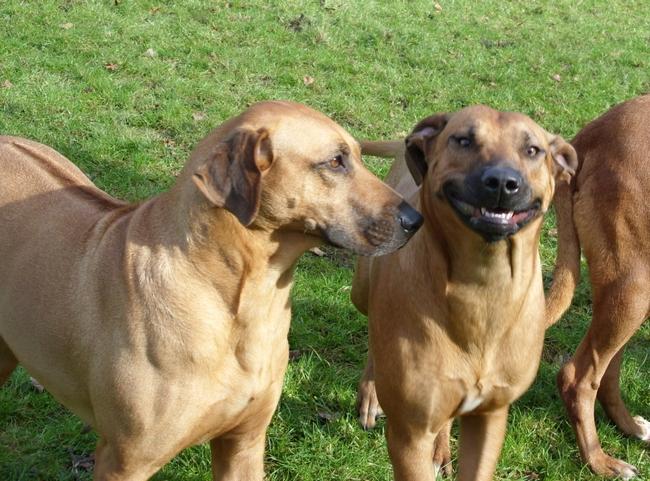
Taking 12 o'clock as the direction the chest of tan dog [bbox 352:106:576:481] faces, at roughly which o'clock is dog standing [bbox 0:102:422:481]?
The dog standing is roughly at 2 o'clock from the tan dog.

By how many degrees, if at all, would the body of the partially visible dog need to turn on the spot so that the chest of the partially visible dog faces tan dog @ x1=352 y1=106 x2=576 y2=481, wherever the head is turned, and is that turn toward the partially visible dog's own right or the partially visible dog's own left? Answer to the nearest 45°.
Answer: approximately 135° to the partially visible dog's own right

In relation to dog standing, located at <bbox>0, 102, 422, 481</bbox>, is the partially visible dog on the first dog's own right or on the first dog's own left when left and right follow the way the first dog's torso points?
on the first dog's own left

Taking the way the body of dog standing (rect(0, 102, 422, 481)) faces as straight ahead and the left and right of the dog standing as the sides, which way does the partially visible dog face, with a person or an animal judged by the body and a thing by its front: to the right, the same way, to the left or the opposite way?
the same way

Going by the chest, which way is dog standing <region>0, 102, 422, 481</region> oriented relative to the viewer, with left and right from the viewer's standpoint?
facing the viewer and to the right of the viewer

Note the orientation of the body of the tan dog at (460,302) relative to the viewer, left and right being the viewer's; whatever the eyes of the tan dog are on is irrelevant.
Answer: facing the viewer

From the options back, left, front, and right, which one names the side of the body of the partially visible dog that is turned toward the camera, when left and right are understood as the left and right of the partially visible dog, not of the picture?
right

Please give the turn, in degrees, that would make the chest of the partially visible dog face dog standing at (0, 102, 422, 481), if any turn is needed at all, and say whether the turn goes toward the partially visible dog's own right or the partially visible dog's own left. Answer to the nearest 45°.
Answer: approximately 135° to the partially visible dog's own right

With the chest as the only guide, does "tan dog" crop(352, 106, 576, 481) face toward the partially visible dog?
no

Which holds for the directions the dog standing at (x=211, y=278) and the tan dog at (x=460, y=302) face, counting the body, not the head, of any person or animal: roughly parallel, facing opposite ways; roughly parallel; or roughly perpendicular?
roughly perpendicular

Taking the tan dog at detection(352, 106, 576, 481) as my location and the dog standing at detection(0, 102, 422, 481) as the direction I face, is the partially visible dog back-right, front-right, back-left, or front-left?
back-right
